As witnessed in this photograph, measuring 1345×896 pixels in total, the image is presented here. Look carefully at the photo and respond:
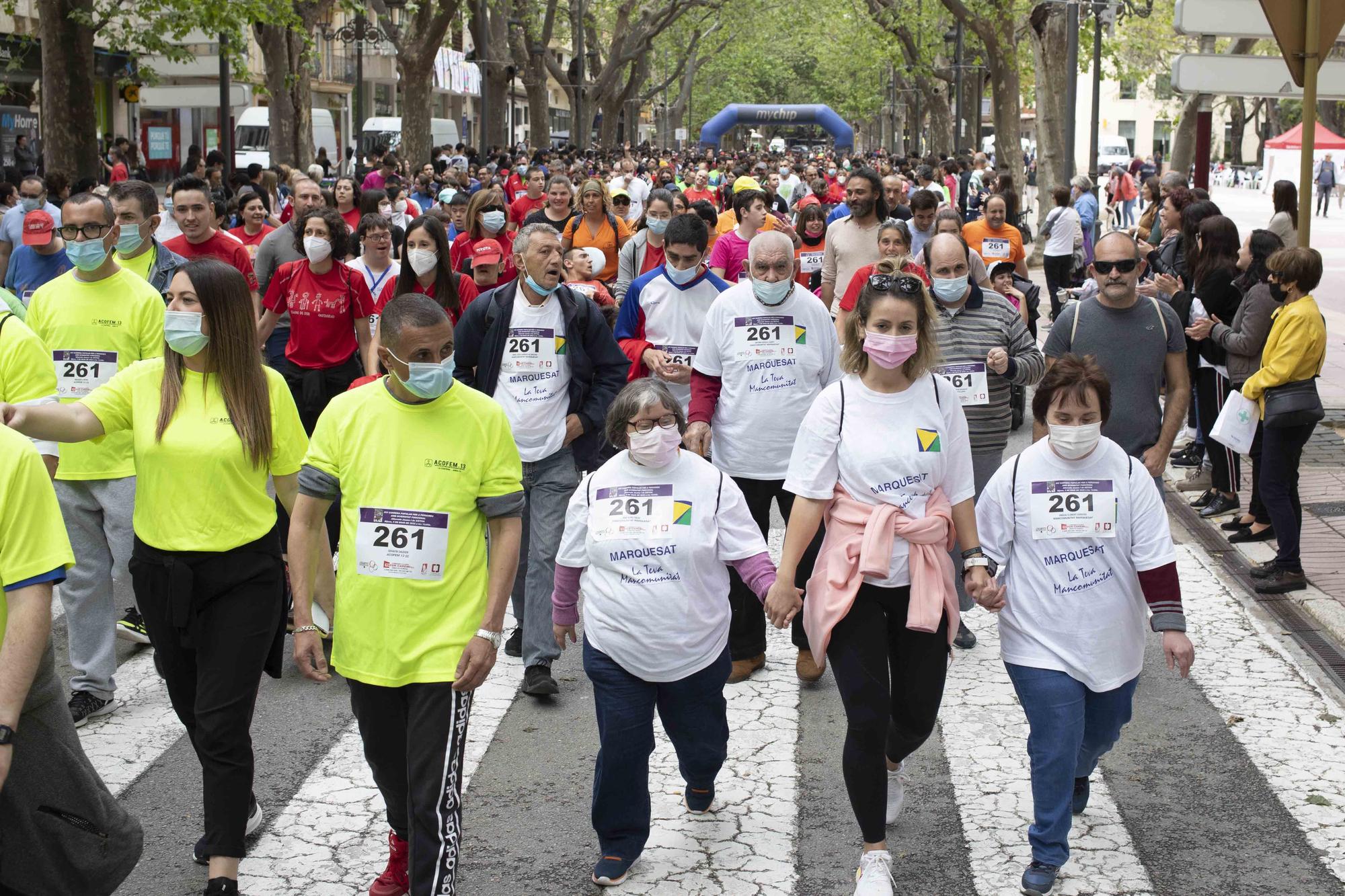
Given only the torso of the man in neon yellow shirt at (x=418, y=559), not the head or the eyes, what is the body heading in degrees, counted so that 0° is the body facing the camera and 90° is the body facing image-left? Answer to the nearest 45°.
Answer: approximately 0°

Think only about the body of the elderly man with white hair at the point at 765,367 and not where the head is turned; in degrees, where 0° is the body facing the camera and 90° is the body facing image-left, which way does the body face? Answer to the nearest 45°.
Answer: approximately 0°

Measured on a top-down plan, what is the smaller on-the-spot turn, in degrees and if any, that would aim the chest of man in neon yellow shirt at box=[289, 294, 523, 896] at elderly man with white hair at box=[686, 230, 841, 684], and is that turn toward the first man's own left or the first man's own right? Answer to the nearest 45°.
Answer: approximately 135° to the first man's own left

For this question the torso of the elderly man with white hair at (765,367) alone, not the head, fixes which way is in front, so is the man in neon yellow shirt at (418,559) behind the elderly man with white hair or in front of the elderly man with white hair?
in front

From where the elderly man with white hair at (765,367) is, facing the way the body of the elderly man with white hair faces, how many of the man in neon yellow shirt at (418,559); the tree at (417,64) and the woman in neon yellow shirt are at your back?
1

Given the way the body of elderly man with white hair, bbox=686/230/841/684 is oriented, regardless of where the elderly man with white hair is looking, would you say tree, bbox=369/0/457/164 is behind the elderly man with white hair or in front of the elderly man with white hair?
behind

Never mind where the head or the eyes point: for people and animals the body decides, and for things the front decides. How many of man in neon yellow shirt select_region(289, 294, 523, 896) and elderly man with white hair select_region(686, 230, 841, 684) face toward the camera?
2
